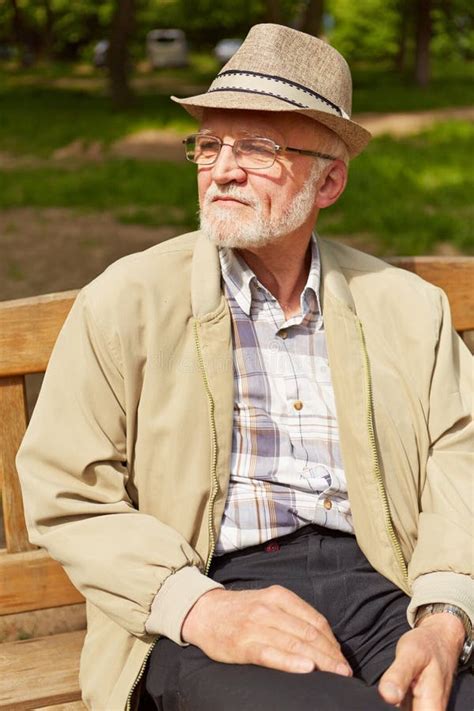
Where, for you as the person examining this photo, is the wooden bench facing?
facing the viewer and to the right of the viewer

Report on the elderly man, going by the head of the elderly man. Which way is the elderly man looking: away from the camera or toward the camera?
toward the camera

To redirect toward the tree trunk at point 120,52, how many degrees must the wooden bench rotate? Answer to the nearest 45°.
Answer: approximately 135° to its left

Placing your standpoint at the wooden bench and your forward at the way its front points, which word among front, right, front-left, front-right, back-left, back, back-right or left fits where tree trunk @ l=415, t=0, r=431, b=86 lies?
back-left

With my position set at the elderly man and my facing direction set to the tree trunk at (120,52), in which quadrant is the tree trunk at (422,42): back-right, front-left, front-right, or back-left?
front-right
